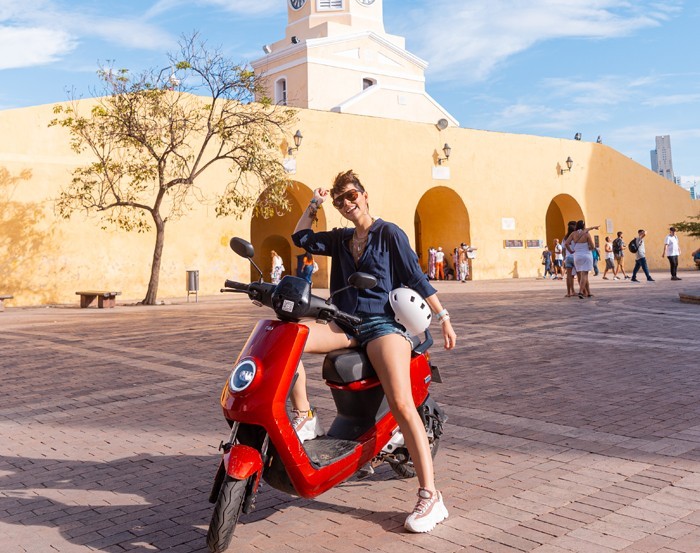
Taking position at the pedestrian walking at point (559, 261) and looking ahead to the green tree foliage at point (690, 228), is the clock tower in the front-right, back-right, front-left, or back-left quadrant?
back-left

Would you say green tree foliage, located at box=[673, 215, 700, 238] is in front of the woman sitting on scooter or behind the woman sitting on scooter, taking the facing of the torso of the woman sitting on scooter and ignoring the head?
behind

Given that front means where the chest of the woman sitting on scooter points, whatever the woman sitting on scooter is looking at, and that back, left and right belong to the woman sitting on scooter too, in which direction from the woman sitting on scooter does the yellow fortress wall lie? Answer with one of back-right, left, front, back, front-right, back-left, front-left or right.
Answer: back-right

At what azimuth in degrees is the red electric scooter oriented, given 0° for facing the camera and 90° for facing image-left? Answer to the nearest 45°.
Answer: approximately 45°

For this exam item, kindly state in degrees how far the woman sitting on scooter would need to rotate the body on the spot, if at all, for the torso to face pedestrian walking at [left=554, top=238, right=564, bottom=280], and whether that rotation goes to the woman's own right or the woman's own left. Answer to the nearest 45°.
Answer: approximately 135° to the woman's own right
